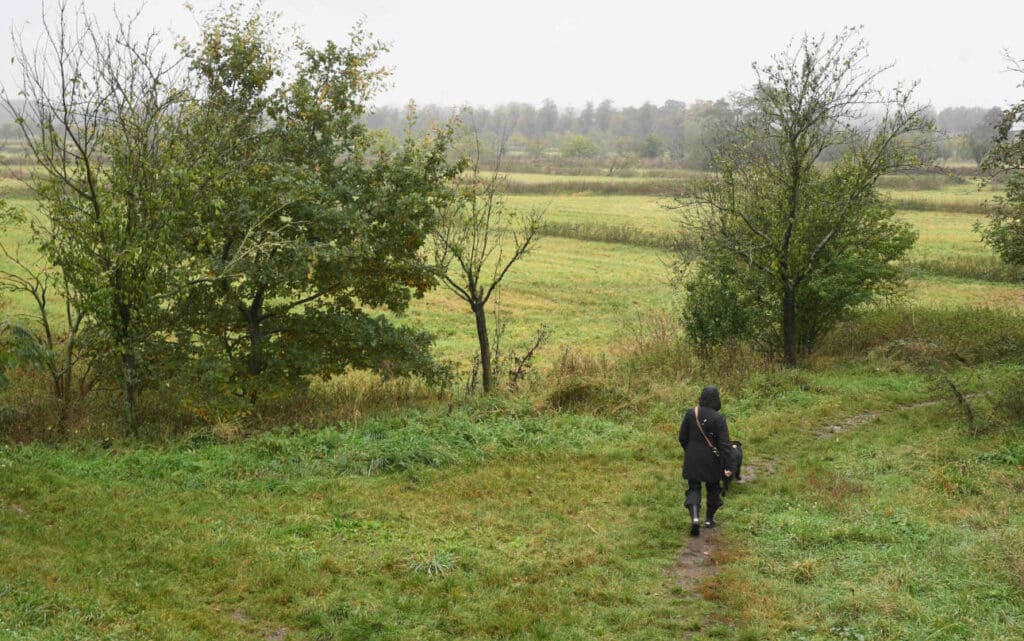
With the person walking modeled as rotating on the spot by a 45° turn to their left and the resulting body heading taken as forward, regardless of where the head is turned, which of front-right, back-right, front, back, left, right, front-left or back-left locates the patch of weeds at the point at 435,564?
left

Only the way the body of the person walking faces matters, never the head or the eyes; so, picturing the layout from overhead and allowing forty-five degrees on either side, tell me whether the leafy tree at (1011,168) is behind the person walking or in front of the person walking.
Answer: in front

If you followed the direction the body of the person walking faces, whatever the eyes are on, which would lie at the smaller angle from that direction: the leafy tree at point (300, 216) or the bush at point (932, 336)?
the bush

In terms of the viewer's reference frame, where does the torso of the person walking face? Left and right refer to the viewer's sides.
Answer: facing away from the viewer

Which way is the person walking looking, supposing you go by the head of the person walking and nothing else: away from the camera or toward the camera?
away from the camera

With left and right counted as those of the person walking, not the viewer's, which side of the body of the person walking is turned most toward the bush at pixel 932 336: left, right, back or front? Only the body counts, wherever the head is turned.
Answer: front

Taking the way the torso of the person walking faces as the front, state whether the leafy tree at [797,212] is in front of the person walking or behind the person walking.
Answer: in front

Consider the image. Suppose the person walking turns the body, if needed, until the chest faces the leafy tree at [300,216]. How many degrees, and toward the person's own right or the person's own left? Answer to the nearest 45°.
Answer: approximately 45° to the person's own left
